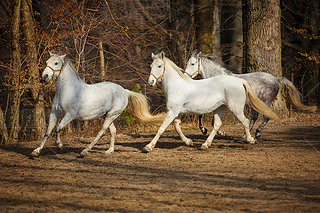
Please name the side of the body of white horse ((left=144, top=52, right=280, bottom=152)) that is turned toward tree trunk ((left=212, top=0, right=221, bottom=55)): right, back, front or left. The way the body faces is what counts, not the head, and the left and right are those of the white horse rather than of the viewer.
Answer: right

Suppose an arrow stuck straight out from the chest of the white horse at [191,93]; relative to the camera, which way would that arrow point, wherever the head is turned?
to the viewer's left

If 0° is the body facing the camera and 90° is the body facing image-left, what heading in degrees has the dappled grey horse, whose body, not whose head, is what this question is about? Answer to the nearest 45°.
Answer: approximately 90°

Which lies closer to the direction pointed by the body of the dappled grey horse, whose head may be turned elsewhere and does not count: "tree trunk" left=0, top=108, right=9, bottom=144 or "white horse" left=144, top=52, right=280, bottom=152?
the tree trunk

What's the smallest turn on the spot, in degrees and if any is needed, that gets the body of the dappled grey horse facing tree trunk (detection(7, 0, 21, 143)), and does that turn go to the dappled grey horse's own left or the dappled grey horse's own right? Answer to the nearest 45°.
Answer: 0° — it already faces it

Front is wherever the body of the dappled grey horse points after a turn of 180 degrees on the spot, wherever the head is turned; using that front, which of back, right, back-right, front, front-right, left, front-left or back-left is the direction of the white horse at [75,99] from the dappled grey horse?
back-right

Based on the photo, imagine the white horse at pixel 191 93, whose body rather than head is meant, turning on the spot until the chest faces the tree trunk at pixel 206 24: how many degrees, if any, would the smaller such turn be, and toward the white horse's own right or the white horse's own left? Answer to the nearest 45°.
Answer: approximately 90° to the white horse's own right

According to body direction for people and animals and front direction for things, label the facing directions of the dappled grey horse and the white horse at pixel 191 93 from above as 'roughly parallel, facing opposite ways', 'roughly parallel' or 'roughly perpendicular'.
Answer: roughly parallel

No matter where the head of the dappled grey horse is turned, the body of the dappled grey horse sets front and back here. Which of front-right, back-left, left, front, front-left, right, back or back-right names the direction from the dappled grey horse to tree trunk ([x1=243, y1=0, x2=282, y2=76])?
right

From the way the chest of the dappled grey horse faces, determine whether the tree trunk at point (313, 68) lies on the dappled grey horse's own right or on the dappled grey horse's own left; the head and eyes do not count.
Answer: on the dappled grey horse's own right
